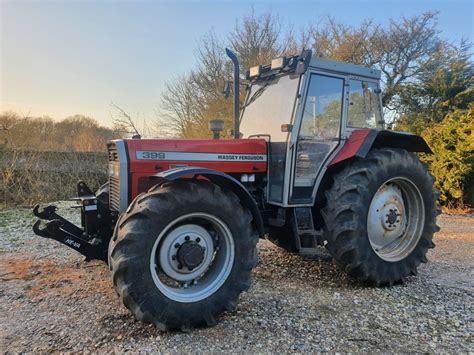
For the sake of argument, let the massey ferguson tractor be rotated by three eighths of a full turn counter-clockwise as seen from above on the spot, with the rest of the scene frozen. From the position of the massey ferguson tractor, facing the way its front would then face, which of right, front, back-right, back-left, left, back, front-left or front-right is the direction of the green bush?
front-left

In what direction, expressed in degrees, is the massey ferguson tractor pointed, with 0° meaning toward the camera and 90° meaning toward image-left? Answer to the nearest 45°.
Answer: approximately 45°
